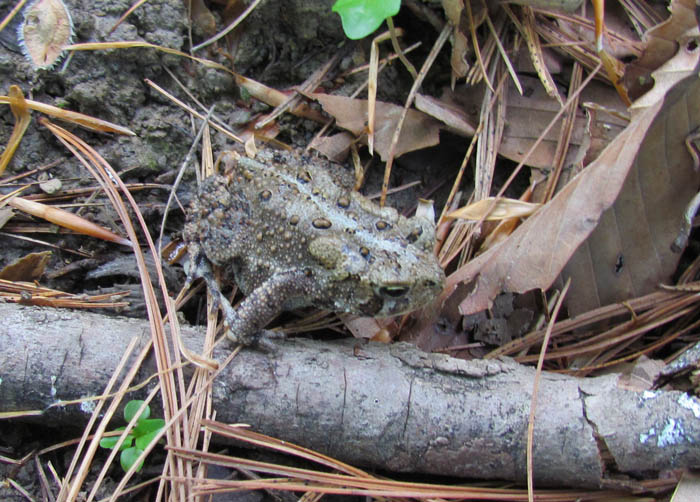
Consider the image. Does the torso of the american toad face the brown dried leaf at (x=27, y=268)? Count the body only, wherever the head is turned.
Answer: no

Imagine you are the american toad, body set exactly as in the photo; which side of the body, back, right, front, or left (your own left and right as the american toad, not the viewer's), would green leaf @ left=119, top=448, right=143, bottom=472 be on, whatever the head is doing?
right

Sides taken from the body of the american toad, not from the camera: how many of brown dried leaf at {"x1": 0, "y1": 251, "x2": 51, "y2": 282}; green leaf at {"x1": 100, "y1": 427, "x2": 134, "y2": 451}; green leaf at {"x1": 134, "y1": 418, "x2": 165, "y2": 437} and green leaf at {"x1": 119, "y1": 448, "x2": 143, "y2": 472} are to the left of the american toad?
0

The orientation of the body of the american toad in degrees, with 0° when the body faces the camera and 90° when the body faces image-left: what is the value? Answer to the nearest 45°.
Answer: approximately 315°

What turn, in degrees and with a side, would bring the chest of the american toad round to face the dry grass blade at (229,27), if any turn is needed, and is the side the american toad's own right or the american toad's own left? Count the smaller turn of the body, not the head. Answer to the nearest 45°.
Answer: approximately 180°

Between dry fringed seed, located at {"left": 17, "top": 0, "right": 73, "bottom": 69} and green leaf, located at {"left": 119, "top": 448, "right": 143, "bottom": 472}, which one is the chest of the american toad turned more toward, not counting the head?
the green leaf

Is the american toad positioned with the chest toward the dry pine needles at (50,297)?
no

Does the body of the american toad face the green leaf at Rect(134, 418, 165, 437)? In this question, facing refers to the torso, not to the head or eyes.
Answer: no

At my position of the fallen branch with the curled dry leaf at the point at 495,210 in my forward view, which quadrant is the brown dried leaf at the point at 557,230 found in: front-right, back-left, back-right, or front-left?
front-right
